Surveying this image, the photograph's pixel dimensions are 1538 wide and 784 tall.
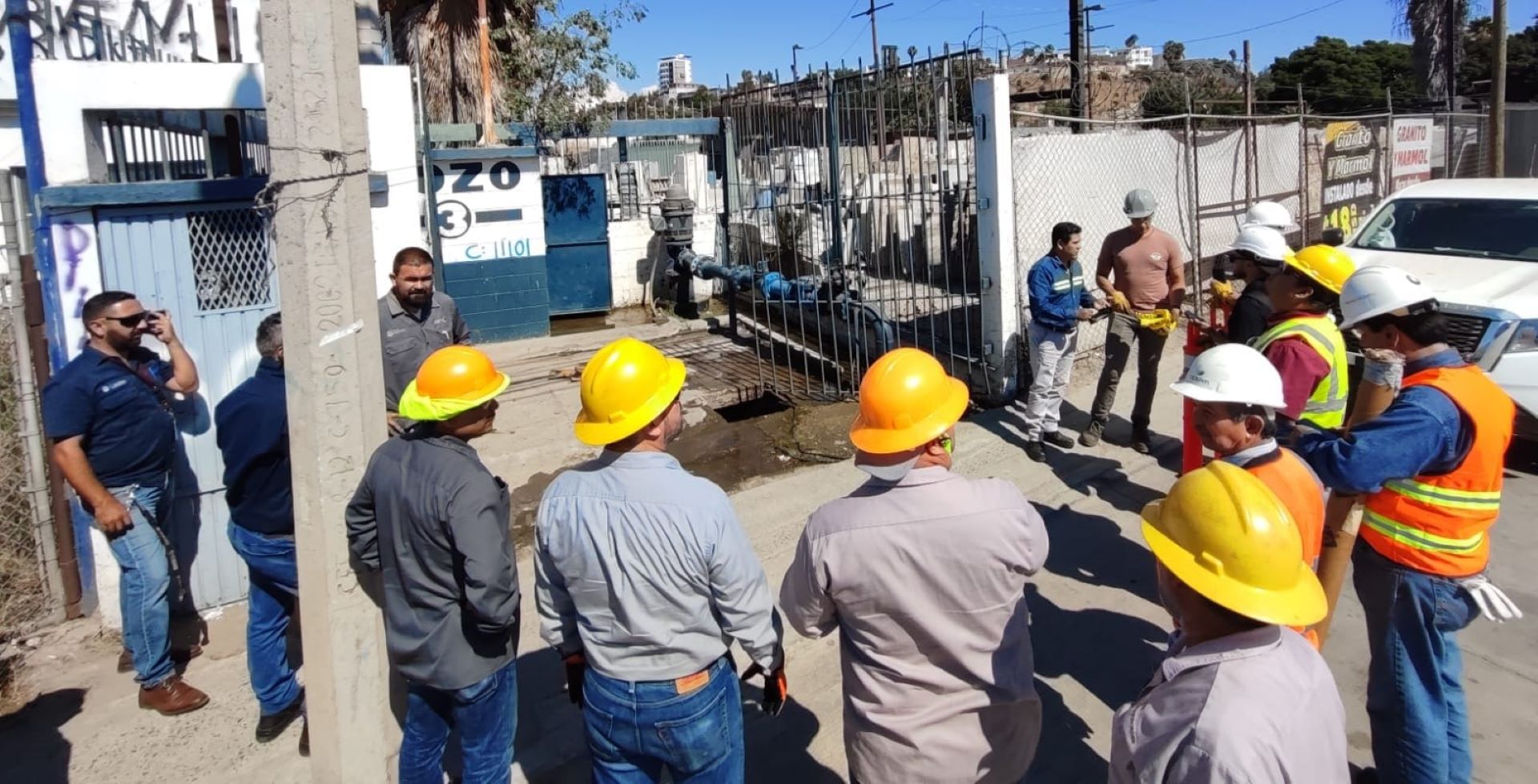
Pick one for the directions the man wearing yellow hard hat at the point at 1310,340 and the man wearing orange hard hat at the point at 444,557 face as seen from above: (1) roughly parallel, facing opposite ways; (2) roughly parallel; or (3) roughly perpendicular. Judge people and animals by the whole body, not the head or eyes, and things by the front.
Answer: roughly perpendicular

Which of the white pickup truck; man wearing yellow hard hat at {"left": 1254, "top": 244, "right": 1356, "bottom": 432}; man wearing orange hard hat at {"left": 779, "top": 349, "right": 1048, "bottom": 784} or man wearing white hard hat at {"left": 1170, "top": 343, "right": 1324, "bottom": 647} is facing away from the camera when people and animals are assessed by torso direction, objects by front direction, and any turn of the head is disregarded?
the man wearing orange hard hat

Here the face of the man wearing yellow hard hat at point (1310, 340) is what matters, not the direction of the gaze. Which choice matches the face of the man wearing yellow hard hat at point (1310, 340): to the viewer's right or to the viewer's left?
to the viewer's left

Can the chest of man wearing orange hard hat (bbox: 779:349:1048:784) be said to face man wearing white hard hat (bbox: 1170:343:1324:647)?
no

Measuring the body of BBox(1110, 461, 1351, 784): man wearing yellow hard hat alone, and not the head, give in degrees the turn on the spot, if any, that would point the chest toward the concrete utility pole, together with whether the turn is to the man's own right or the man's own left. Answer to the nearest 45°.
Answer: approximately 45° to the man's own left

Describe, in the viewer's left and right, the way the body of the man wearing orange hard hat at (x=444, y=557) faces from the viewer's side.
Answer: facing away from the viewer and to the right of the viewer

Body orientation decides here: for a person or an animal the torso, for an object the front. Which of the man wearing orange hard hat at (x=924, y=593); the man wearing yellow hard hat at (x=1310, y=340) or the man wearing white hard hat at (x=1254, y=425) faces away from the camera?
the man wearing orange hard hat

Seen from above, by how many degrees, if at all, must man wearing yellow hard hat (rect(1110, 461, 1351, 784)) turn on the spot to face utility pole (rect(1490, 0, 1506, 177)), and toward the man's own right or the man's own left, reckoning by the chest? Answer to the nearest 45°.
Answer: approximately 45° to the man's own right

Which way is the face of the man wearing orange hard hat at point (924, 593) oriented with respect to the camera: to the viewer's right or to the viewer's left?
to the viewer's right

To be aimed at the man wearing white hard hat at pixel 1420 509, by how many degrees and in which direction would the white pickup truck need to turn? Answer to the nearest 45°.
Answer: approximately 45° to its left

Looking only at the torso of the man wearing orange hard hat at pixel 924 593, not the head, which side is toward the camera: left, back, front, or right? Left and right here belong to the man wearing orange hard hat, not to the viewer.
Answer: back

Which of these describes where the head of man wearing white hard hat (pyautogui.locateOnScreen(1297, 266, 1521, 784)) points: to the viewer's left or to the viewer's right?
to the viewer's left

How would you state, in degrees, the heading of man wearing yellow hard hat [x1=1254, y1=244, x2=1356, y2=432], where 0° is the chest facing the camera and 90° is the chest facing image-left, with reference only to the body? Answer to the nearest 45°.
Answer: approximately 90°

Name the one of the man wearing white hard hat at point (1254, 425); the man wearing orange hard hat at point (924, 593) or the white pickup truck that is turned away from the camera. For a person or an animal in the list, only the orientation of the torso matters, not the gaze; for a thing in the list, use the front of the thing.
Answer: the man wearing orange hard hat

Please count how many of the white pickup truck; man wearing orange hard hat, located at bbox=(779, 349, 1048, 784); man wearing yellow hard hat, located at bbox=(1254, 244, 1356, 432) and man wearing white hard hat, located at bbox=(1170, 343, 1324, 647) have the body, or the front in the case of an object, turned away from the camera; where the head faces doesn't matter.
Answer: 1
